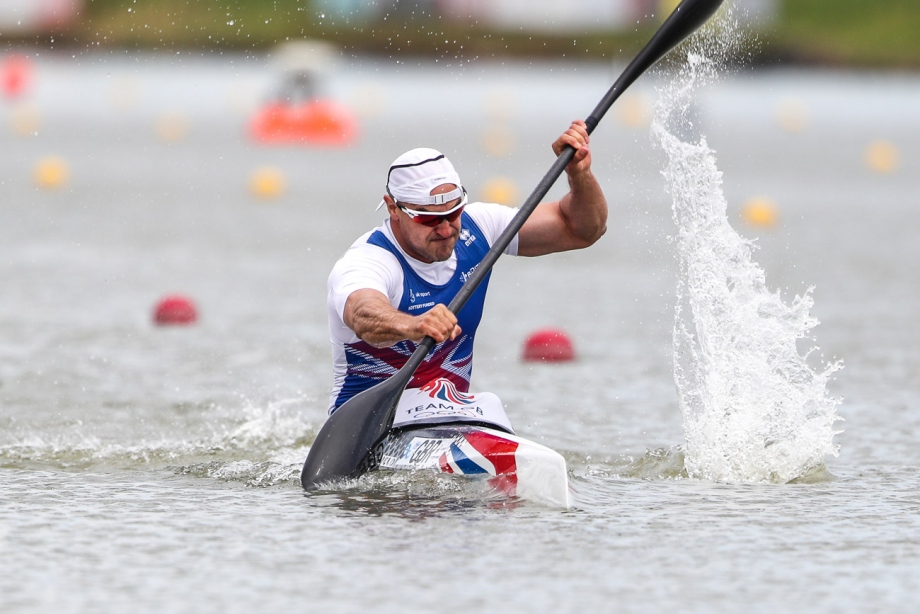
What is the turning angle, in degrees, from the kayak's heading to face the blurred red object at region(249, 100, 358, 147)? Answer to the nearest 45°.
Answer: approximately 135° to its left

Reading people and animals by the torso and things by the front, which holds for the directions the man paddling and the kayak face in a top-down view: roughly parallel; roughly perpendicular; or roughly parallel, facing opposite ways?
roughly parallel

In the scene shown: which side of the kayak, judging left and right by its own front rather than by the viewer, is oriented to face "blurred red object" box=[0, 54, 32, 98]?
back

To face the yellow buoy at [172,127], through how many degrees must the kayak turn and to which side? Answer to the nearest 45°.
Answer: approximately 135° to its left

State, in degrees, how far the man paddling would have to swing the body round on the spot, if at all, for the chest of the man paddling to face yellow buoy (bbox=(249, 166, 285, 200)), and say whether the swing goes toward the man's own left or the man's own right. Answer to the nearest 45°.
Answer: approximately 135° to the man's own left

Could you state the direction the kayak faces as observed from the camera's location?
facing the viewer and to the right of the viewer

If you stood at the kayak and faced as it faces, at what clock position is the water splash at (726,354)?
The water splash is roughly at 9 o'clock from the kayak.

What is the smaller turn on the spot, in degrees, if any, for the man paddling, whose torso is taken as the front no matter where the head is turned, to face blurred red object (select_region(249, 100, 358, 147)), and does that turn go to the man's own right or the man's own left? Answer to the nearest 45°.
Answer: approximately 135° to the man's own left

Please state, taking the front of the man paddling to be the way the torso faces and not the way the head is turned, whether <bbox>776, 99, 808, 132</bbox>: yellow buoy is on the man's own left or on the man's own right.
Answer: on the man's own left

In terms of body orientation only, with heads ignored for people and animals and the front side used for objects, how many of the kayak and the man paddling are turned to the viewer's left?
0
